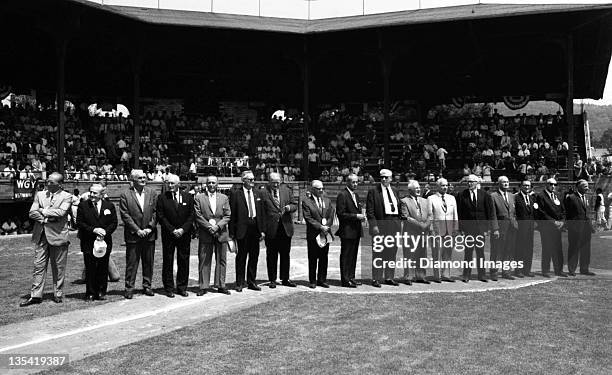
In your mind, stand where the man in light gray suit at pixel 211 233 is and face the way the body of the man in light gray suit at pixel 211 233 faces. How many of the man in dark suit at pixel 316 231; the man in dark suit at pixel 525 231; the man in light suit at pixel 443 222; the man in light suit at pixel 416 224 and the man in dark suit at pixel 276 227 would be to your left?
5

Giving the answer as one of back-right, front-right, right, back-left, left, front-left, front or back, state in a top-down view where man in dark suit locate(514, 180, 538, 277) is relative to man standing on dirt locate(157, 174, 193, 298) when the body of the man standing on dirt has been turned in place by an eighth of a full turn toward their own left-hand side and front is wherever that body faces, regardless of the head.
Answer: front-left

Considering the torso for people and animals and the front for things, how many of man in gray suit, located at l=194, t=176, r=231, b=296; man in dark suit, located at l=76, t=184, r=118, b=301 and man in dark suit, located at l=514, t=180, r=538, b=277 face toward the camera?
3

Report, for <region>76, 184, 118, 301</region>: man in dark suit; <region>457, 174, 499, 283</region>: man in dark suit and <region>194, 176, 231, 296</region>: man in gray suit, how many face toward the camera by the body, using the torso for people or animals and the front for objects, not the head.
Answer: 3

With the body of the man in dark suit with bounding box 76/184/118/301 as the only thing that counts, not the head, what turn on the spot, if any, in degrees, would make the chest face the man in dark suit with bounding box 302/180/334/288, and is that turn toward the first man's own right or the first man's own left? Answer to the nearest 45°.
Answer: approximately 90° to the first man's own left

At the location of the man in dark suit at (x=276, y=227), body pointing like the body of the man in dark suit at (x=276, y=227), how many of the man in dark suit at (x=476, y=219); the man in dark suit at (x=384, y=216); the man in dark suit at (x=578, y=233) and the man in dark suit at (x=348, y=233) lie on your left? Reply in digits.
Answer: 4

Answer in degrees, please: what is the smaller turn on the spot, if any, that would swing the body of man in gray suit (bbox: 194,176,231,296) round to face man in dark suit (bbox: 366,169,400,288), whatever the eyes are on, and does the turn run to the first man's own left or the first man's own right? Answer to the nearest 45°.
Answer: approximately 90° to the first man's own left

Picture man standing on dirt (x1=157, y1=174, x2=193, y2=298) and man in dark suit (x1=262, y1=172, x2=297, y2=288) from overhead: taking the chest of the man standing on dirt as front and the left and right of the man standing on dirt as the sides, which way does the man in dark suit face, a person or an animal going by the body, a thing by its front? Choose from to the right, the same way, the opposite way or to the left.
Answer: the same way

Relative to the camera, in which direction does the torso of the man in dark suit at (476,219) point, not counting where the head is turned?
toward the camera

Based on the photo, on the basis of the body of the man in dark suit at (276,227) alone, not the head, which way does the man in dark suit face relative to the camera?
toward the camera

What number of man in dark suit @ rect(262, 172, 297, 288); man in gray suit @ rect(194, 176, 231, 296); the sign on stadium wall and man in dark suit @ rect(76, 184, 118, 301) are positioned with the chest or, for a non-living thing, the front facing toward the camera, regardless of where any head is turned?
4

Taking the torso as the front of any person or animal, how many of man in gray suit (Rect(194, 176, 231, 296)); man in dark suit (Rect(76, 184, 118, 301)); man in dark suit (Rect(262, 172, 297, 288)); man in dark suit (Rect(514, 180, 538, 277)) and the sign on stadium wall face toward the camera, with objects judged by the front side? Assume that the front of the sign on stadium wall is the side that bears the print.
5

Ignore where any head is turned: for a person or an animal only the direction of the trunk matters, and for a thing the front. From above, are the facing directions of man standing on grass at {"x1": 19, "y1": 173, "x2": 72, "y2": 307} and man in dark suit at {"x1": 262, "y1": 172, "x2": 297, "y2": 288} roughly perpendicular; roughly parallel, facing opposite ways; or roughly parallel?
roughly parallel

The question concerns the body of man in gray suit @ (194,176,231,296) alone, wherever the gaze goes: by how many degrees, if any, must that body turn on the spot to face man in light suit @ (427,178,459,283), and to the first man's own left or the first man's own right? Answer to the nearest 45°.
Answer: approximately 90° to the first man's own left

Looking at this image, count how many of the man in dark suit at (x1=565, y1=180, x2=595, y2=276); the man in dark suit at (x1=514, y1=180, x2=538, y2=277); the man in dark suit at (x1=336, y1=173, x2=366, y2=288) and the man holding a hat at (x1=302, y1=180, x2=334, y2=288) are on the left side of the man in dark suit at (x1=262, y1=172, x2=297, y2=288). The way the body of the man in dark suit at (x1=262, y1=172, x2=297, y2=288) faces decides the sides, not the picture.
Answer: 4

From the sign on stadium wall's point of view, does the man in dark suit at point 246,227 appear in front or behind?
in front
